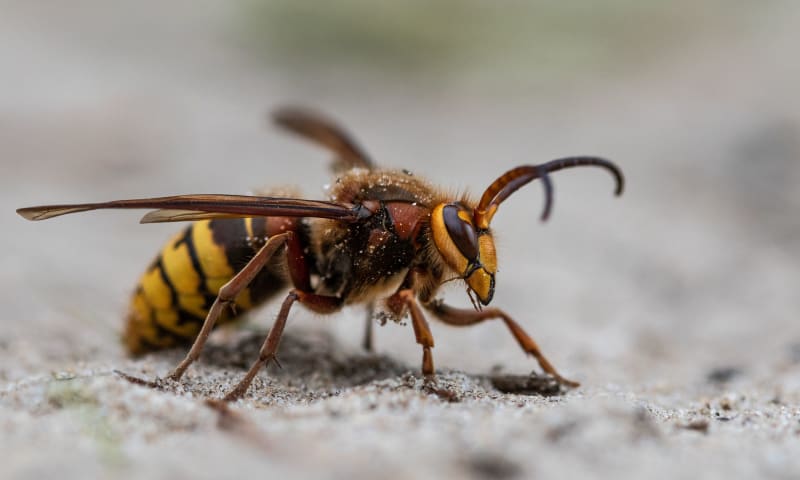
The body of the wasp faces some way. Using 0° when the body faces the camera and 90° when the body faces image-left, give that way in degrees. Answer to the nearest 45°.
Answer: approximately 270°
